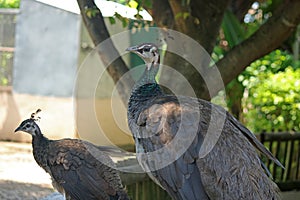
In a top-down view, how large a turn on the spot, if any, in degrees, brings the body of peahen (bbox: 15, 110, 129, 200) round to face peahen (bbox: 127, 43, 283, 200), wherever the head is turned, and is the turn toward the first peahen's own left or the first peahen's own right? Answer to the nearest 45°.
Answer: approximately 135° to the first peahen's own left

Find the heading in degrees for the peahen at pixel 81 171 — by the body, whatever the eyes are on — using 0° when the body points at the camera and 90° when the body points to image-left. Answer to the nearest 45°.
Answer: approximately 90°
